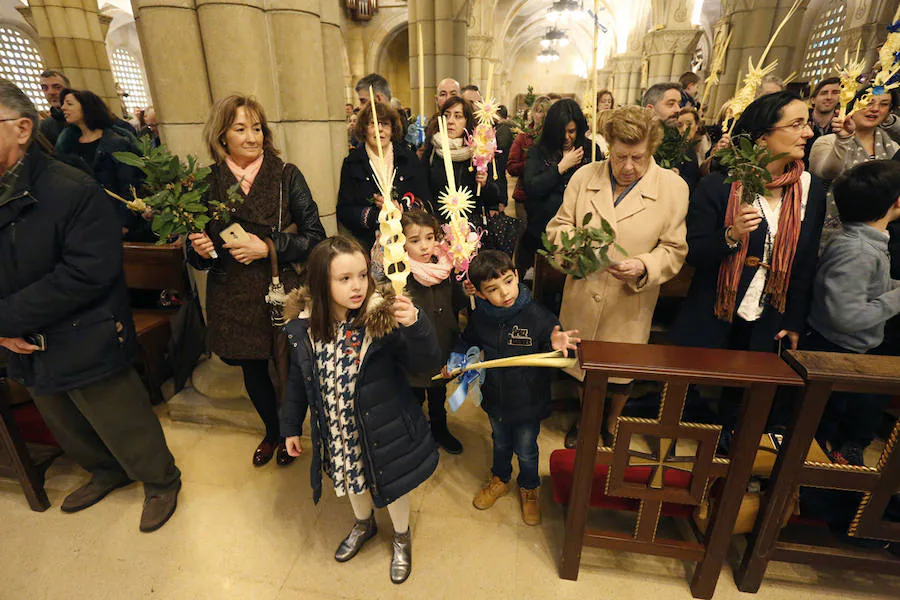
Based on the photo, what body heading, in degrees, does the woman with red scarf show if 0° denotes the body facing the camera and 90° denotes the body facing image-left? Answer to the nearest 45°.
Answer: approximately 315°

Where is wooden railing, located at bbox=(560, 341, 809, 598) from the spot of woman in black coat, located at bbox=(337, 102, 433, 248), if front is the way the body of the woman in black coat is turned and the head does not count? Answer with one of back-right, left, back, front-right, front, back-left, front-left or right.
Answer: front-left

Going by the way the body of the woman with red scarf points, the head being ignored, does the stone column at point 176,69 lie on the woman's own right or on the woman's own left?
on the woman's own right

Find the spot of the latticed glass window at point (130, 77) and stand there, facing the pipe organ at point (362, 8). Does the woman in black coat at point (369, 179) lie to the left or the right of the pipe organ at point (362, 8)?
right

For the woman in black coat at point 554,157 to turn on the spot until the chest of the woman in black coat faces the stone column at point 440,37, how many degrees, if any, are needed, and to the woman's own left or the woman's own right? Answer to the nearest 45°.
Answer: approximately 180°

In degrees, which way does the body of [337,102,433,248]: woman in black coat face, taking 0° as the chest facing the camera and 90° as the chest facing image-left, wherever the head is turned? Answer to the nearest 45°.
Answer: approximately 0°

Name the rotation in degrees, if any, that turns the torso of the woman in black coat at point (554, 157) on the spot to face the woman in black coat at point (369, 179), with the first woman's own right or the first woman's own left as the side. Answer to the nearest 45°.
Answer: approximately 135° to the first woman's own right

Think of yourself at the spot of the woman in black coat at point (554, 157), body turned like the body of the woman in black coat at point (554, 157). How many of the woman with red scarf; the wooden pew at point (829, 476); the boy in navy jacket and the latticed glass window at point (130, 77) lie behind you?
1

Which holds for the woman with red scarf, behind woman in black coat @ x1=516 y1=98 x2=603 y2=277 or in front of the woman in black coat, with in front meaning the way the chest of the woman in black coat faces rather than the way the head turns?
in front

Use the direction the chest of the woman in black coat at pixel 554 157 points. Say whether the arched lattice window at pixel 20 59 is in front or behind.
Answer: behind

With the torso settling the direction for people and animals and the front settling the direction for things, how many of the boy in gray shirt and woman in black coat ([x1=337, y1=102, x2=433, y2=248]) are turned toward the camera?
1
